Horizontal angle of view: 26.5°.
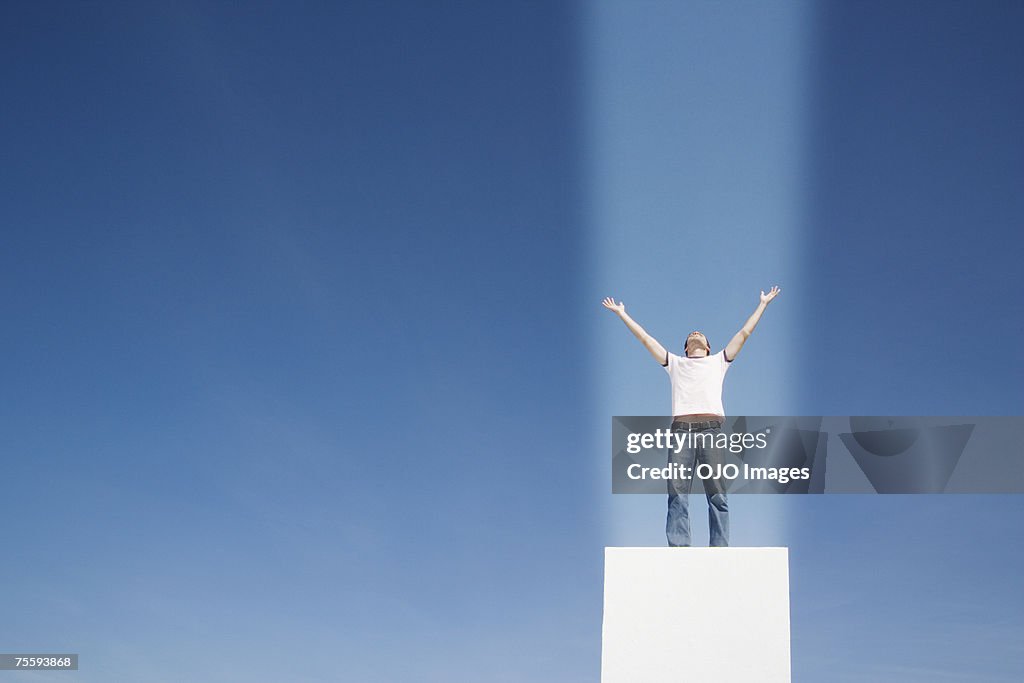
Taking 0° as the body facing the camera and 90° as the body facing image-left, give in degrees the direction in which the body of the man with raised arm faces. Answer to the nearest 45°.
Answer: approximately 0°
